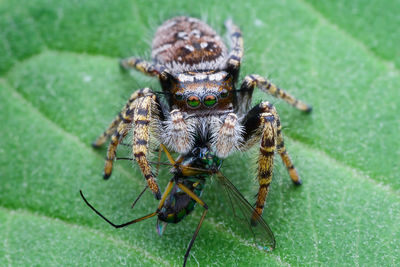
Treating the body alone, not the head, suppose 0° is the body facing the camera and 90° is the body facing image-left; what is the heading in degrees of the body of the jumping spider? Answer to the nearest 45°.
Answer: approximately 0°
